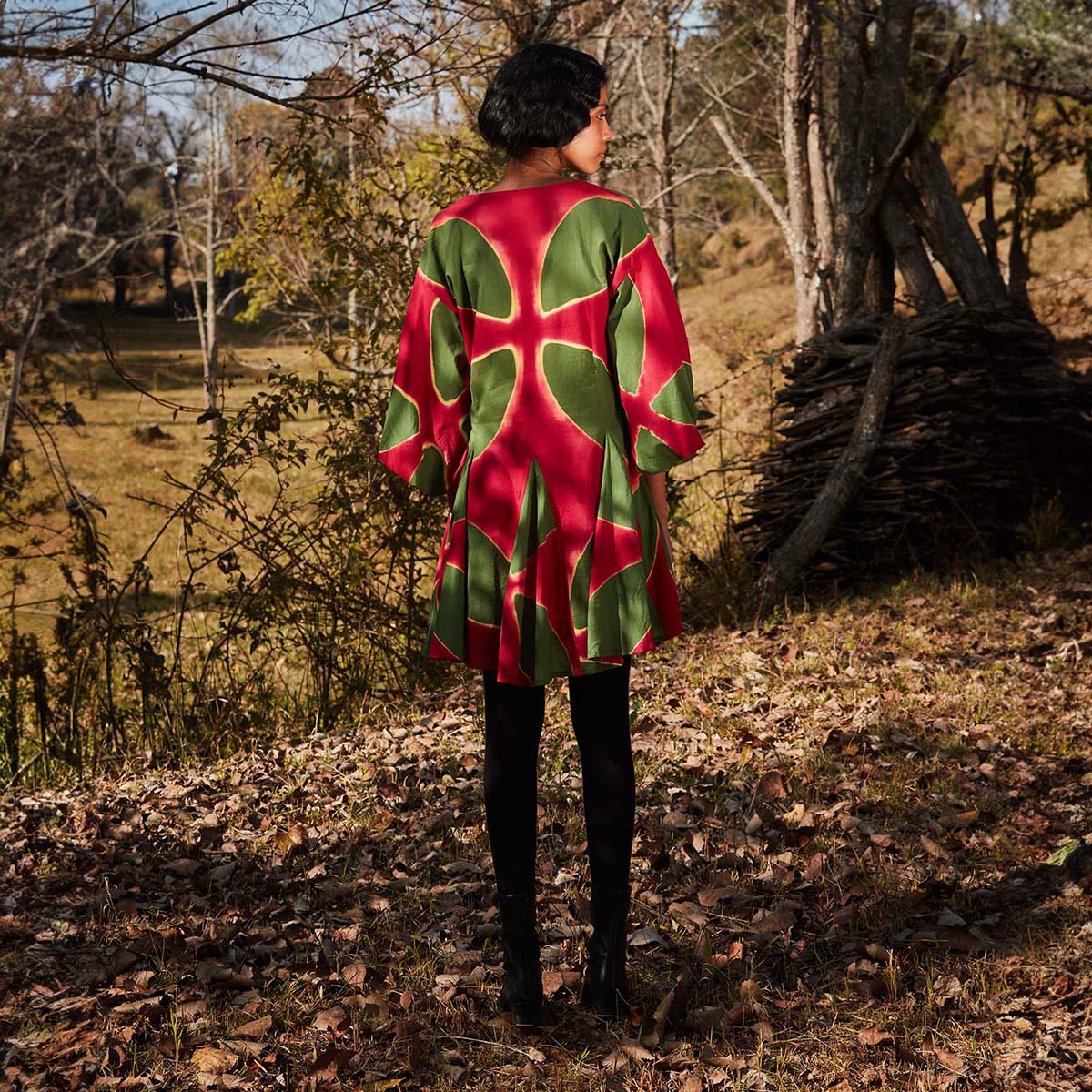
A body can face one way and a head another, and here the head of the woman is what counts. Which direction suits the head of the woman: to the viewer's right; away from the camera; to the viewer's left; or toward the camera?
to the viewer's right

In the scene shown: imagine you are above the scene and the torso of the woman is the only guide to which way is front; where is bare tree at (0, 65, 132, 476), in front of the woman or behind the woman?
in front

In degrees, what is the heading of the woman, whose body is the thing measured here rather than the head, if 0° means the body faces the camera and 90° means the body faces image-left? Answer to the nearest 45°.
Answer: approximately 180°
